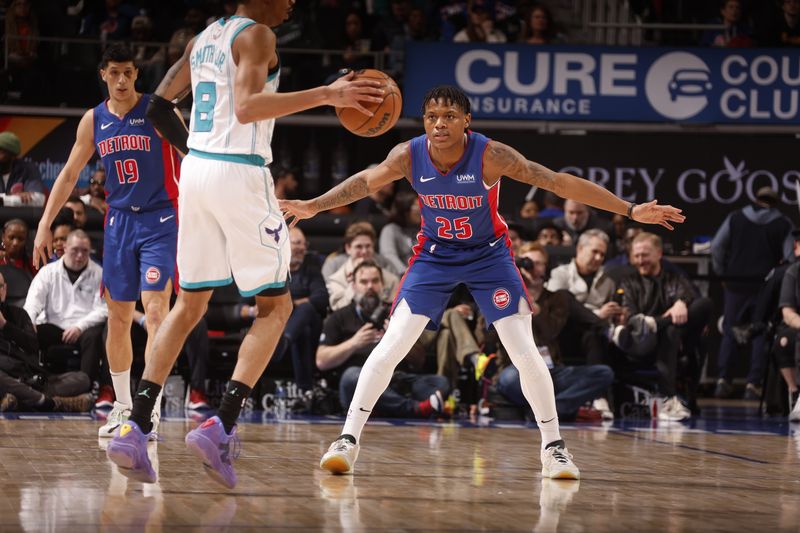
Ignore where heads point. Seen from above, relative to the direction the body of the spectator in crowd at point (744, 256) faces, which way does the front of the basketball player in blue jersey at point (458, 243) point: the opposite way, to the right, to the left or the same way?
the opposite way

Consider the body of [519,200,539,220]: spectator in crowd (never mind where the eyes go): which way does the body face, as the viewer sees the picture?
toward the camera

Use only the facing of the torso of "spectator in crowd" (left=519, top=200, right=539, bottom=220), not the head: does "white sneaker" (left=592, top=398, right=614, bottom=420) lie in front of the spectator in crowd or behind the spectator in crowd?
in front

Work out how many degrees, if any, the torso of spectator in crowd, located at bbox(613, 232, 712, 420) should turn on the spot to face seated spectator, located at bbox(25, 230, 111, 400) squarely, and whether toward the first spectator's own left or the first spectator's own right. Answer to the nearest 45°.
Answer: approximately 90° to the first spectator's own right

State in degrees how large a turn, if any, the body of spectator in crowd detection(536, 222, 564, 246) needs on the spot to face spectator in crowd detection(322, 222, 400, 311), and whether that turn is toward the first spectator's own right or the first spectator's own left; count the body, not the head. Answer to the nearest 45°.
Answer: approximately 45° to the first spectator's own right

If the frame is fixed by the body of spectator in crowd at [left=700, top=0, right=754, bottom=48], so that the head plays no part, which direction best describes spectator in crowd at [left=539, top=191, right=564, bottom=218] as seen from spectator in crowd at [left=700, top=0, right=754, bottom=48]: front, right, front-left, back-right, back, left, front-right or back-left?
front-right

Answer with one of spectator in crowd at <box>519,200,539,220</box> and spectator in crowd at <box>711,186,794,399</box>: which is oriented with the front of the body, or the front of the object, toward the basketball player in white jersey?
spectator in crowd at <box>519,200,539,220</box>

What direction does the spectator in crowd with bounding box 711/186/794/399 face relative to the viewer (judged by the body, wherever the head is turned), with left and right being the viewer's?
facing away from the viewer

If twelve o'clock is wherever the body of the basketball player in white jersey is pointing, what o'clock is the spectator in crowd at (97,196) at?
The spectator in crowd is roughly at 10 o'clock from the basketball player in white jersey.

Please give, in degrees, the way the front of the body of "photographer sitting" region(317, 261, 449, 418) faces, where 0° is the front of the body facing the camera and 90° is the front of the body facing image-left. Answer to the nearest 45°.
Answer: approximately 315°

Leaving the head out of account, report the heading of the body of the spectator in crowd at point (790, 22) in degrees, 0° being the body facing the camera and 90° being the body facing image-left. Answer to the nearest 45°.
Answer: approximately 0°

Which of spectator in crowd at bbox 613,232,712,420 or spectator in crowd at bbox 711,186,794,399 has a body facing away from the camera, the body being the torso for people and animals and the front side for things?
spectator in crowd at bbox 711,186,794,399

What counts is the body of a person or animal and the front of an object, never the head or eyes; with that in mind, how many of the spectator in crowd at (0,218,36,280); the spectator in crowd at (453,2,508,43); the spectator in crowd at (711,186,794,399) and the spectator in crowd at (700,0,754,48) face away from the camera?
1

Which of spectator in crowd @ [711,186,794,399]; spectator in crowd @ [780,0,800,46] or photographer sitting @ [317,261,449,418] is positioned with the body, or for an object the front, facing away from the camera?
spectator in crowd @ [711,186,794,399]
